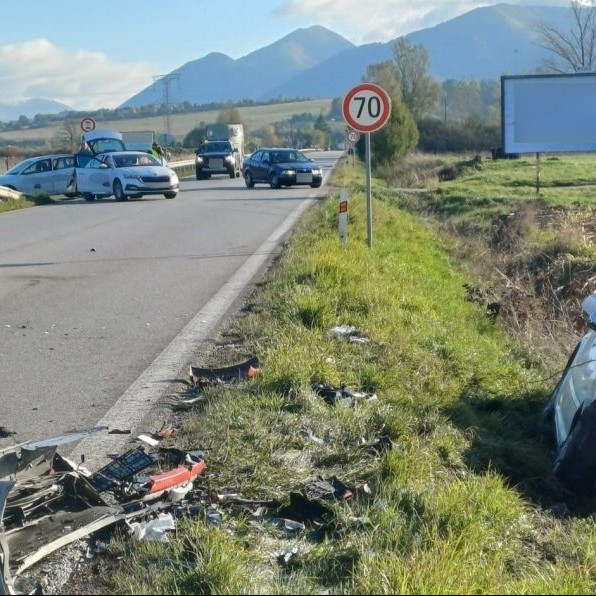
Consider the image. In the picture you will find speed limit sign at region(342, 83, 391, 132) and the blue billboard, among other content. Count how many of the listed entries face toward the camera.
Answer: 2

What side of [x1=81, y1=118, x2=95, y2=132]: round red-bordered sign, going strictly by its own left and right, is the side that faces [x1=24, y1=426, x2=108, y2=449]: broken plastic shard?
front

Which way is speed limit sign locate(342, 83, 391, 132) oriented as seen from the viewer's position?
toward the camera

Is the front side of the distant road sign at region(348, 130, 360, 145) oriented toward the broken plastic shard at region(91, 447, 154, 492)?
yes

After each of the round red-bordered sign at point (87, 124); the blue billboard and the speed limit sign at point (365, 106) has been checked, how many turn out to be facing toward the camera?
3

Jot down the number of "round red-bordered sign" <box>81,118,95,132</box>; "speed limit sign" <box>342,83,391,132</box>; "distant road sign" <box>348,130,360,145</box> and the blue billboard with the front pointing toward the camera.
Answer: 4

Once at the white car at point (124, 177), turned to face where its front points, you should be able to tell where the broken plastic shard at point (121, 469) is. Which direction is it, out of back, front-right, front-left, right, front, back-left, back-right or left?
front-right

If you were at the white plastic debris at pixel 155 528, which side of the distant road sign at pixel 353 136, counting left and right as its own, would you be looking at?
front

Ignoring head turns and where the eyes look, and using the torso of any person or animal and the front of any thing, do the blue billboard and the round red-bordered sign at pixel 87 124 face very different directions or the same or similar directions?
same or similar directions

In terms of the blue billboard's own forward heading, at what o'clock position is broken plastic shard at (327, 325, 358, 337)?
The broken plastic shard is roughly at 12 o'clock from the blue billboard.

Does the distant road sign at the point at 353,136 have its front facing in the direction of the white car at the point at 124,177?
no

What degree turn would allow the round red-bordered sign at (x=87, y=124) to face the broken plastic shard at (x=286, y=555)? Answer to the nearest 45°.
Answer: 0° — it already faces it

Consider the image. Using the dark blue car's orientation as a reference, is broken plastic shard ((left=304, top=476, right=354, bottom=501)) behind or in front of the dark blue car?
in front

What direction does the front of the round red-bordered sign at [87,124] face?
toward the camera

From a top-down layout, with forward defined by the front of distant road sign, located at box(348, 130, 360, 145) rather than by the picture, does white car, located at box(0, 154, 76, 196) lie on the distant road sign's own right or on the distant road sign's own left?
on the distant road sign's own right

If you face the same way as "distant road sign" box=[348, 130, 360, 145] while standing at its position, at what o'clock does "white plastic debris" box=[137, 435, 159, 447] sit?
The white plastic debris is roughly at 12 o'clock from the distant road sign.

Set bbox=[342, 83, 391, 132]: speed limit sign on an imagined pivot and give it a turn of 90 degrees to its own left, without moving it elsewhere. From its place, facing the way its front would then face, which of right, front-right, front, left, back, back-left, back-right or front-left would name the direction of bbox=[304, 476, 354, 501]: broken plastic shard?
right

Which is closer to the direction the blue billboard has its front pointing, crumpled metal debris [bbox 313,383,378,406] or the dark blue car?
the crumpled metal debris

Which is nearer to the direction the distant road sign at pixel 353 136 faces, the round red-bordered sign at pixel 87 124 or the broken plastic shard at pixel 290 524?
the broken plastic shard
